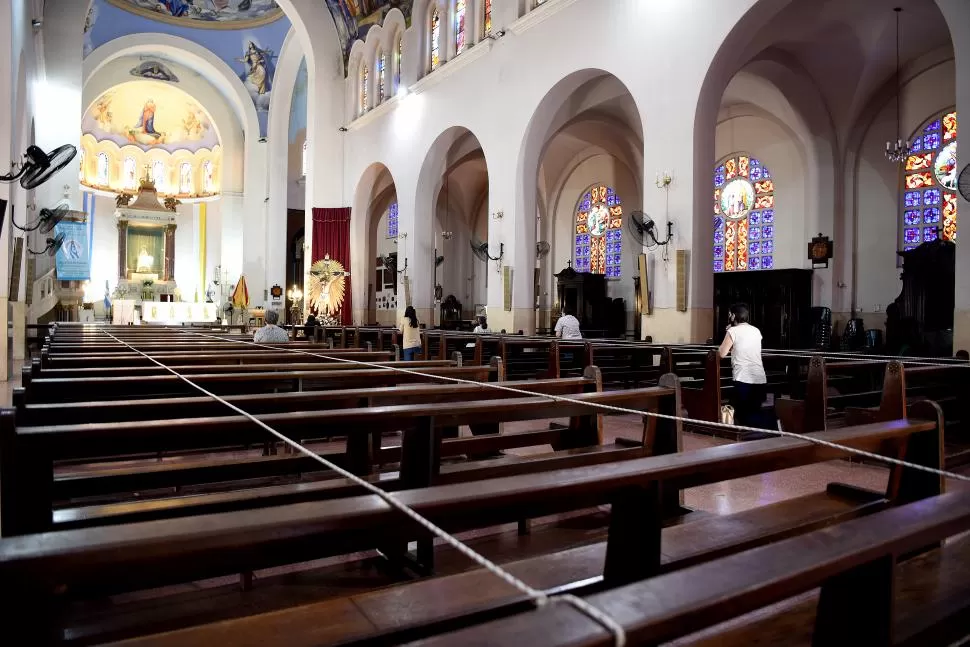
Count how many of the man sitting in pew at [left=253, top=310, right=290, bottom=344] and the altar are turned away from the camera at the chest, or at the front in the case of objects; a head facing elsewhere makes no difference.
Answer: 1

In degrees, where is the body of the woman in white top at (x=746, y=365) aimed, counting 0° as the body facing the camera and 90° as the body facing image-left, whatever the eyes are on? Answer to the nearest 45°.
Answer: approximately 135°

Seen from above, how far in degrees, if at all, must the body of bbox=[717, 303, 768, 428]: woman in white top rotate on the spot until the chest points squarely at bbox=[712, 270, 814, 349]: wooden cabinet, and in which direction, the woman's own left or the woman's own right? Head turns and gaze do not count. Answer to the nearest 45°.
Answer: approximately 45° to the woman's own right

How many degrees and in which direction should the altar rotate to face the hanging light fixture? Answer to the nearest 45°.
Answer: approximately 45° to its left

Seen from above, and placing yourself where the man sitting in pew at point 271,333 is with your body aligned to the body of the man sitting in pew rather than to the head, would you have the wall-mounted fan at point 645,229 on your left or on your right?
on your right

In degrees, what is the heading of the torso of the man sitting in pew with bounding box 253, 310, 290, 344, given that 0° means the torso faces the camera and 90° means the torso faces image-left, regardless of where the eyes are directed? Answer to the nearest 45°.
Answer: approximately 180°

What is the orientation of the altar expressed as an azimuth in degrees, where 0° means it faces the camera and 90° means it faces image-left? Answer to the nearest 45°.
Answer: approximately 0°

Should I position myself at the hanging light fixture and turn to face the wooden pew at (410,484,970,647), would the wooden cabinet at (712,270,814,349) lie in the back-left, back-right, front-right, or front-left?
back-right

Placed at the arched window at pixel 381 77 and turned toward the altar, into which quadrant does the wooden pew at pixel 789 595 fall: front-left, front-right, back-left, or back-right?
back-left

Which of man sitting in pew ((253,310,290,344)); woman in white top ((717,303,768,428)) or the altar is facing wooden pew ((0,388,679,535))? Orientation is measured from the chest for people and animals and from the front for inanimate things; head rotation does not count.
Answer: the altar
